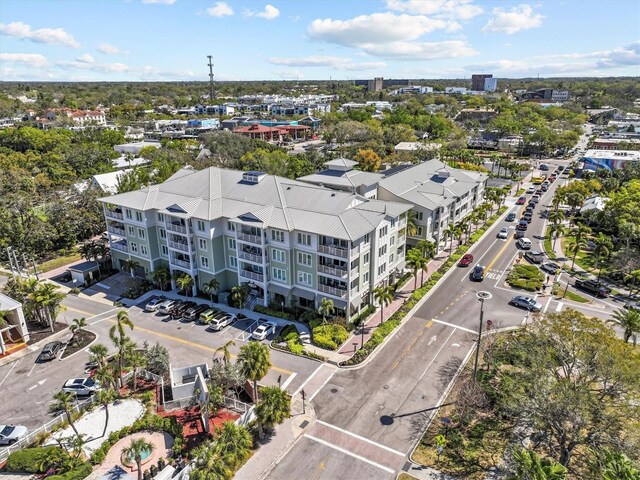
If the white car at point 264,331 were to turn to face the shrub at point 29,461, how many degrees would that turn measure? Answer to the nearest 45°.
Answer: approximately 180°

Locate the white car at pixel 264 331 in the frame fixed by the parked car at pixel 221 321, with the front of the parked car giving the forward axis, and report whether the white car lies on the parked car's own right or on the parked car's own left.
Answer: on the parked car's own right

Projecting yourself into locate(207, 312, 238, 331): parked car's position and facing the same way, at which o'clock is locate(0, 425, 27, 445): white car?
The white car is roughly at 6 o'clock from the parked car.

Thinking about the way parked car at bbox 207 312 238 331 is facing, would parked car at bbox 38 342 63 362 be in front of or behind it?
behind

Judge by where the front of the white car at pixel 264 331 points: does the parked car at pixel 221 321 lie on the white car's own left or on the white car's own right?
on the white car's own left

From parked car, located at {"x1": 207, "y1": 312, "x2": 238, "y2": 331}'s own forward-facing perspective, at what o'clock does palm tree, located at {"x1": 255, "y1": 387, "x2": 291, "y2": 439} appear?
The palm tree is roughly at 4 o'clock from the parked car.

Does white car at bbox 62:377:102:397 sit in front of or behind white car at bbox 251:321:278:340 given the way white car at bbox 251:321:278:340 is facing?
behind

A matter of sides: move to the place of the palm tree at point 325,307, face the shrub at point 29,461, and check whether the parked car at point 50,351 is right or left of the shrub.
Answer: right

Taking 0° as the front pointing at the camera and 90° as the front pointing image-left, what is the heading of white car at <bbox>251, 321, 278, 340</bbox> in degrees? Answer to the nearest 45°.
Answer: approximately 225°

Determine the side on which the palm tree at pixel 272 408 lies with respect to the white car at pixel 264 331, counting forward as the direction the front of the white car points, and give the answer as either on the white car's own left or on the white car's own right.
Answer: on the white car's own right

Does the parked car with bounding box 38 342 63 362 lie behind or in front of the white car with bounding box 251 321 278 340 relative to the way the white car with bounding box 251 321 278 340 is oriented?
behind

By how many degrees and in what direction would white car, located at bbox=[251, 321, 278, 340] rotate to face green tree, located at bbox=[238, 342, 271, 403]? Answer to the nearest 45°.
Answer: approximately 135° to its right

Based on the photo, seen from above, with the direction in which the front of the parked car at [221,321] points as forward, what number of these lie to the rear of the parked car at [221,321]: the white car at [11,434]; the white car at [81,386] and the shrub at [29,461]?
3

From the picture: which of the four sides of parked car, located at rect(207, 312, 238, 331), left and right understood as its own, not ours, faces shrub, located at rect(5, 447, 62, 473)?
back

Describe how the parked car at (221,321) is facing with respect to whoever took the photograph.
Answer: facing away from the viewer and to the right of the viewer
